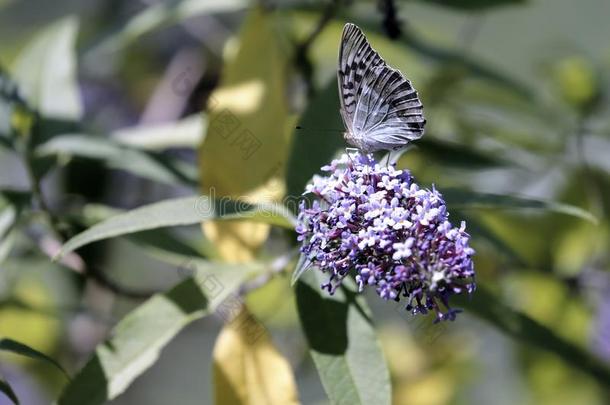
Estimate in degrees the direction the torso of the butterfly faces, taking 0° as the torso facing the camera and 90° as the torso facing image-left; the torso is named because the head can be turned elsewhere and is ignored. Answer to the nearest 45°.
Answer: approximately 90°

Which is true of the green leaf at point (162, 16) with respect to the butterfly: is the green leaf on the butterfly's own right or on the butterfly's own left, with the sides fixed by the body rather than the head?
on the butterfly's own right

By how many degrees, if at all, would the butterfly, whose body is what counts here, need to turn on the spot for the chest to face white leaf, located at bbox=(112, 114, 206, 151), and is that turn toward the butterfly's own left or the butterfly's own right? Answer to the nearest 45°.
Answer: approximately 45° to the butterfly's own right
